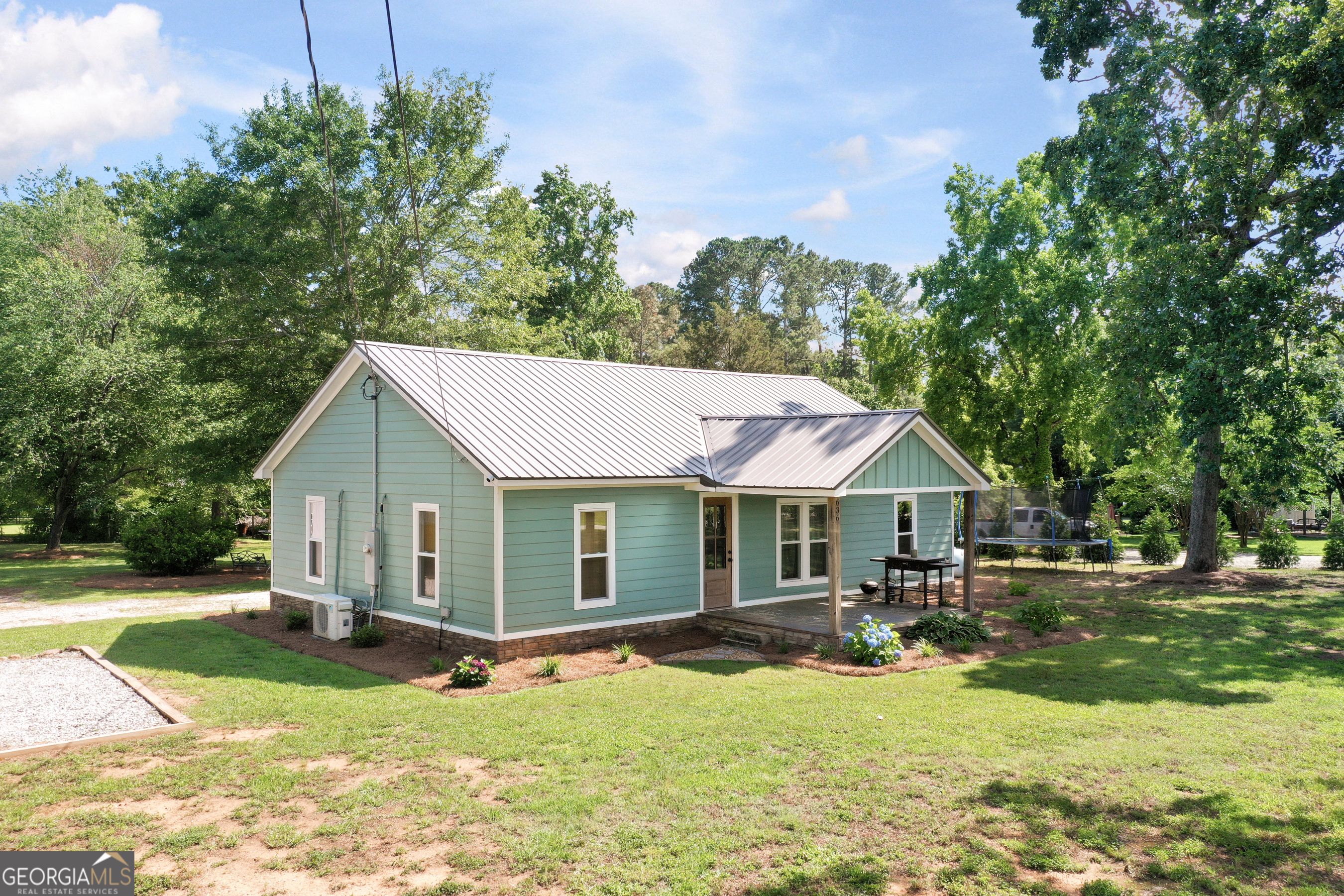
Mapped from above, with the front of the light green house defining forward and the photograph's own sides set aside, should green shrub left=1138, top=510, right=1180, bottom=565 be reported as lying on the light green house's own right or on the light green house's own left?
on the light green house's own left

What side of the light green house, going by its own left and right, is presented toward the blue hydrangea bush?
front

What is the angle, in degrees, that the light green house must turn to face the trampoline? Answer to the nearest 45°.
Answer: approximately 90° to its left

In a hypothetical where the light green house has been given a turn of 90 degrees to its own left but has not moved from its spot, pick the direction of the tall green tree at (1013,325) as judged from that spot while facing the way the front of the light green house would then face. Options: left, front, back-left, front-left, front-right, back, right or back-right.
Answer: front

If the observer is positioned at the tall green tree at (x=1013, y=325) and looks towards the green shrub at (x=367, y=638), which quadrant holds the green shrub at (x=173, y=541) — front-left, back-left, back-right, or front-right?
front-right

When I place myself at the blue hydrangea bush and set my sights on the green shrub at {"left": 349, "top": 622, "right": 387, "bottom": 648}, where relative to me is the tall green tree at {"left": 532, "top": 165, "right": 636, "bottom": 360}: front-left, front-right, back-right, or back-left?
front-right

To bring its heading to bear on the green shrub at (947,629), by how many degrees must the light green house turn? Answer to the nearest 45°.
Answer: approximately 45° to its left

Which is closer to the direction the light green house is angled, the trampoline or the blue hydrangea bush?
the blue hydrangea bush

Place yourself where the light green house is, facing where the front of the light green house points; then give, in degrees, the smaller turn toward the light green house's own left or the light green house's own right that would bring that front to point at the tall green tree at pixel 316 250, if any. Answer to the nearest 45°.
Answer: approximately 180°

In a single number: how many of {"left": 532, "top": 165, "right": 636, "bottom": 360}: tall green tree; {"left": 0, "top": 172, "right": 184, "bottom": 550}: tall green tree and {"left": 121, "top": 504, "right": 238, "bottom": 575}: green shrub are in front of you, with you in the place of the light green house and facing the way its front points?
0

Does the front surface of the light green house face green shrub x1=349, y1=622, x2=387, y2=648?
no

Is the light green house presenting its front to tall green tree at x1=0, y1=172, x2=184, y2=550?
no

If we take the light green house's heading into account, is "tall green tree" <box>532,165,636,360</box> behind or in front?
behind
